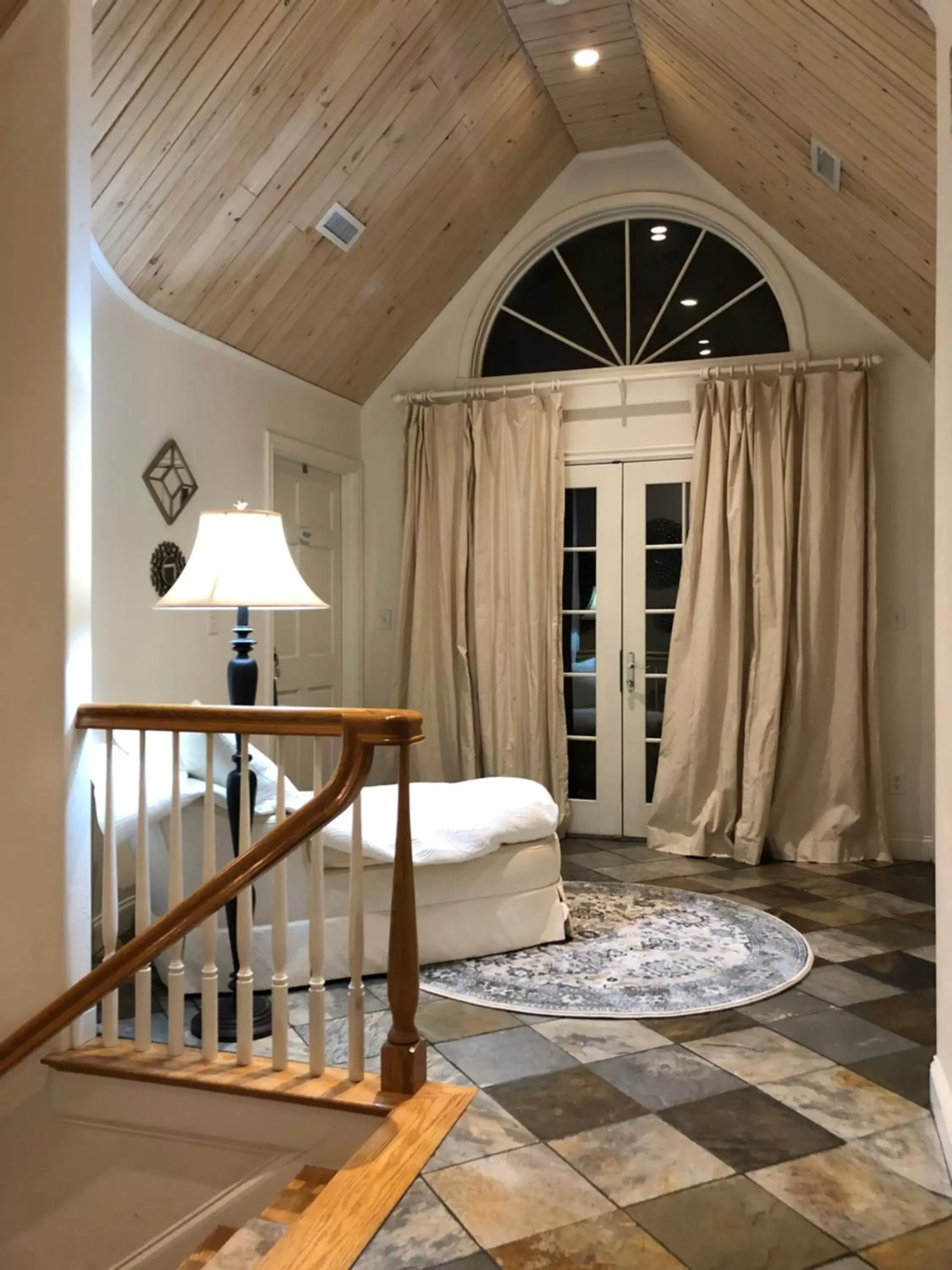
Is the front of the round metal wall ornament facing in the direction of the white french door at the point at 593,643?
no

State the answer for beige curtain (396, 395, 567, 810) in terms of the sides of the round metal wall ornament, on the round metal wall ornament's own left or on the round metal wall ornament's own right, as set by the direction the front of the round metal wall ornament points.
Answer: on the round metal wall ornament's own left

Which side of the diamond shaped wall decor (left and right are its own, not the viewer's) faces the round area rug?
front

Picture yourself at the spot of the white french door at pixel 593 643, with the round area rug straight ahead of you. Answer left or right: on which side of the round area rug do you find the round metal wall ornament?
right

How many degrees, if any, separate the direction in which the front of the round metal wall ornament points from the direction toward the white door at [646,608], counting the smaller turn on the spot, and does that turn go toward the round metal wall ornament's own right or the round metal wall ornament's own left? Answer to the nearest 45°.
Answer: approximately 45° to the round metal wall ornament's own left

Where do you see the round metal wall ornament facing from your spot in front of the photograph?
facing the viewer and to the right of the viewer

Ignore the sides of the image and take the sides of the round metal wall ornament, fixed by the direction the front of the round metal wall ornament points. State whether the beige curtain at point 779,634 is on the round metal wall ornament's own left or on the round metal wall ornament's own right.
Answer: on the round metal wall ornament's own left

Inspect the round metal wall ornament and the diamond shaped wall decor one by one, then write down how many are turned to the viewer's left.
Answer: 0

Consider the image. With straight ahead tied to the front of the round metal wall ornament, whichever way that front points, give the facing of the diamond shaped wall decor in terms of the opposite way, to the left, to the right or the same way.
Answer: the same way

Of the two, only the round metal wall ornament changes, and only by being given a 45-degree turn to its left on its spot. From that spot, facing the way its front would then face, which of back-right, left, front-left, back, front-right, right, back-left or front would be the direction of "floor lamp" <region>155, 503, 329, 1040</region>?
right

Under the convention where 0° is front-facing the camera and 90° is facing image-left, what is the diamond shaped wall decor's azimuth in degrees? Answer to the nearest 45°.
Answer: approximately 315°

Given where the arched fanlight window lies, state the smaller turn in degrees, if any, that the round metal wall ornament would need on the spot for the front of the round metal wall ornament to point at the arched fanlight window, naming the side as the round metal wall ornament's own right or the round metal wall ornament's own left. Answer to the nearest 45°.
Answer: approximately 45° to the round metal wall ornament's own left
